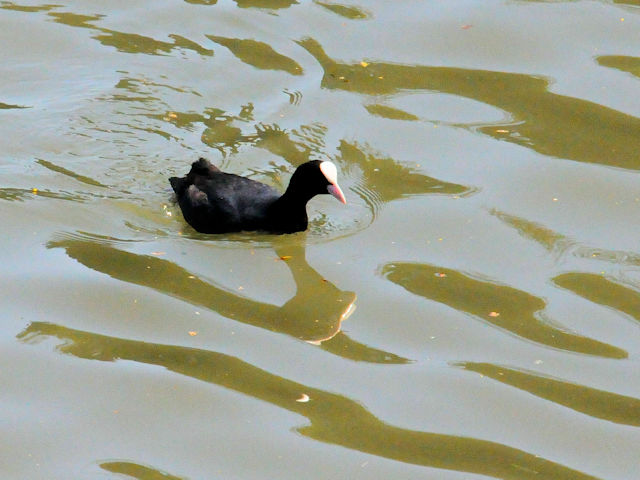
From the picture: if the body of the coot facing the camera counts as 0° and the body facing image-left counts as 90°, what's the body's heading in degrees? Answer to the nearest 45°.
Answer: approximately 270°
